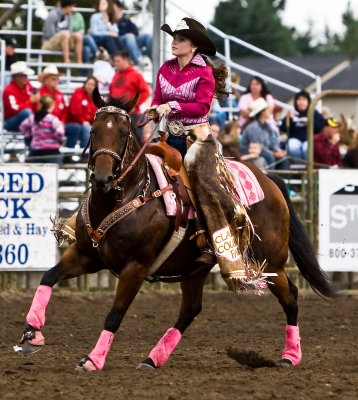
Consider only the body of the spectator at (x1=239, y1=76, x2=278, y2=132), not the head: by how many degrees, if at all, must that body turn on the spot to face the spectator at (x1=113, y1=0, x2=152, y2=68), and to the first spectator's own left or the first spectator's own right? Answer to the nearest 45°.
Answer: approximately 135° to the first spectator's own right

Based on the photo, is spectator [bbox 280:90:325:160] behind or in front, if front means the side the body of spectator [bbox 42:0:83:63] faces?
in front

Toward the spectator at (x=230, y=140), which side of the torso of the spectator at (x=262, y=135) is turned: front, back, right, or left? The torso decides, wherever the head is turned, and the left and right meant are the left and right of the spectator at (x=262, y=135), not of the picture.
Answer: right

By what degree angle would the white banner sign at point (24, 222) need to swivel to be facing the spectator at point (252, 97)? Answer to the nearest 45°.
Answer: approximately 135° to its left

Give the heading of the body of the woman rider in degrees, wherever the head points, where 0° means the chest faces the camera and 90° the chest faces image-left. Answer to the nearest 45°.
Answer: approximately 45°

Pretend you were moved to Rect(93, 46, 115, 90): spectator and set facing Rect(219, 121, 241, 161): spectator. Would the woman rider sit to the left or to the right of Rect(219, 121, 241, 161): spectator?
right

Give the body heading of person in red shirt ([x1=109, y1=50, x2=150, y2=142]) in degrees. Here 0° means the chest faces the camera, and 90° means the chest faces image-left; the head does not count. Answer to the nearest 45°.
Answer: approximately 45°

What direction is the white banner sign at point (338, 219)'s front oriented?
toward the camera

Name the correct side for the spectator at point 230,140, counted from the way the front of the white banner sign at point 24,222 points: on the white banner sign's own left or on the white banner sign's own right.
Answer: on the white banner sign's own left

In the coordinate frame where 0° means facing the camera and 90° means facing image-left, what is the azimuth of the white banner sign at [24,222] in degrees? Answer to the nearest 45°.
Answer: approximately 0°

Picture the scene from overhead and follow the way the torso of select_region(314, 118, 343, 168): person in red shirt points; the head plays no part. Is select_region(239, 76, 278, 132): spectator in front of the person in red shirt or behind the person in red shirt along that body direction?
behind

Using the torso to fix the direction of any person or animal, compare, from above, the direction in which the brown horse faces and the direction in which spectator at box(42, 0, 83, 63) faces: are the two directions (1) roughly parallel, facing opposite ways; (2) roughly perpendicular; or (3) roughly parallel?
roughly perpendicular
